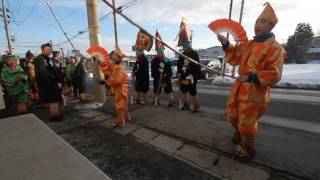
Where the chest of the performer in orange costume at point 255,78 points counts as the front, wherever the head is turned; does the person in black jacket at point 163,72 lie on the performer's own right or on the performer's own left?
on the performer's own right

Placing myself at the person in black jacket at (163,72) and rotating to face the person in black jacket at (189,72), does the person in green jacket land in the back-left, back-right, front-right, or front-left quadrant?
back-right

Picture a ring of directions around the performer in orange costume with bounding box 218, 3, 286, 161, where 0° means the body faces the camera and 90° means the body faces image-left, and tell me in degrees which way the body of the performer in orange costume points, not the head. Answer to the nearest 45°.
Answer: approximately 45°

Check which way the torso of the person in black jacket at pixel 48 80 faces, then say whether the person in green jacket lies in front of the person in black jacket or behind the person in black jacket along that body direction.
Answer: behind

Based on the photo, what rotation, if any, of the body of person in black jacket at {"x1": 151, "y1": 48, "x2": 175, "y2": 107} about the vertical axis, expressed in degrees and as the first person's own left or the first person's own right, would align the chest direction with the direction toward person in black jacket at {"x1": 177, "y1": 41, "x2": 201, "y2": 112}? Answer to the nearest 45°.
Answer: approximately 45° to the first person's own left

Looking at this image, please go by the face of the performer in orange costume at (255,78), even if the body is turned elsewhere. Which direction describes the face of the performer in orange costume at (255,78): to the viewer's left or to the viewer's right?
to the viewer's left

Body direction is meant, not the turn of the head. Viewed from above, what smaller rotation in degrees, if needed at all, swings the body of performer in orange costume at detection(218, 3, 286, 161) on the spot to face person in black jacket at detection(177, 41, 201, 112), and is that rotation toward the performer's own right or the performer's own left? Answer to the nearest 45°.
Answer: approximately 90° to the performer's own right

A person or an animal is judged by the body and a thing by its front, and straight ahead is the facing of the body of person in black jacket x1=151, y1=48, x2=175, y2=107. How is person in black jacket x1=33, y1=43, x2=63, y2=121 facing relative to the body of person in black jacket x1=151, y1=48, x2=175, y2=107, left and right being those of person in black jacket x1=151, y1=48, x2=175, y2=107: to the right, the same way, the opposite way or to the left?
to the left

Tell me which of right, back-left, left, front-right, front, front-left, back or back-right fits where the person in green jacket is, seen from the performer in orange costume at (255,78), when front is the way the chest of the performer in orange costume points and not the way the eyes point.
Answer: front-right

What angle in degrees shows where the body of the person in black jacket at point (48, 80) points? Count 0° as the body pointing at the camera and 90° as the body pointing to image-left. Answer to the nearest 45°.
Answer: approximately 315°
